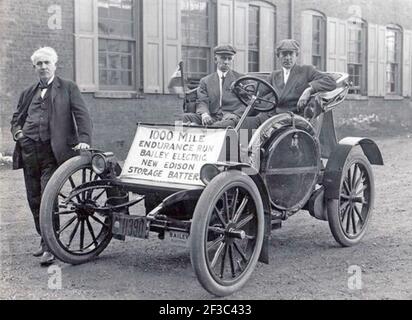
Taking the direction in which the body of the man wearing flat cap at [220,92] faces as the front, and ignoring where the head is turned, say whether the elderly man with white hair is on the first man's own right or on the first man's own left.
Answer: on the first man's own right

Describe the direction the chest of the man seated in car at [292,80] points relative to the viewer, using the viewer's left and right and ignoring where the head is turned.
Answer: facing the viewer and to the left of the viewer

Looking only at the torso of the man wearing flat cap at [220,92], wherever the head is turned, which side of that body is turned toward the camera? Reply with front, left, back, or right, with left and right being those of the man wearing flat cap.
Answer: front

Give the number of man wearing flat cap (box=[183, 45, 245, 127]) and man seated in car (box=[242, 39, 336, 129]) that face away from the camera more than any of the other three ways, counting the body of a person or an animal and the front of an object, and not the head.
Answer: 0
